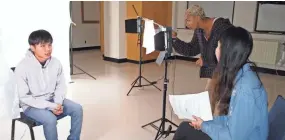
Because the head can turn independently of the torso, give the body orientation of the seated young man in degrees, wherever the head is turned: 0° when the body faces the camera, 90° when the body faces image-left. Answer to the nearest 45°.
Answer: approximately 315°

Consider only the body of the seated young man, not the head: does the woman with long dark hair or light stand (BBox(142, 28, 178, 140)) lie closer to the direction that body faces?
the woman with long dark hair

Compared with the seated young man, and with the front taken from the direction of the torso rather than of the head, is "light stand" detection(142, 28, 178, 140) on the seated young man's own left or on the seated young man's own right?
on the seated young man's own left

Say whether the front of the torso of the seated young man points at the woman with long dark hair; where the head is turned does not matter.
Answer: yes

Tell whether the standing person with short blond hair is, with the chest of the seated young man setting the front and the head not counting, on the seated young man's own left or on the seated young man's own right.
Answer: on the seated young man's own left

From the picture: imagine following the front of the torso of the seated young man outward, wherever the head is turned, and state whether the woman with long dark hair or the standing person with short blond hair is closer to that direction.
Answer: the woman with long dark hair

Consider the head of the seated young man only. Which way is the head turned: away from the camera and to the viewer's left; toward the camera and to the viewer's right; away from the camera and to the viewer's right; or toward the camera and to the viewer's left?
toward the camera and to the viewer's right
